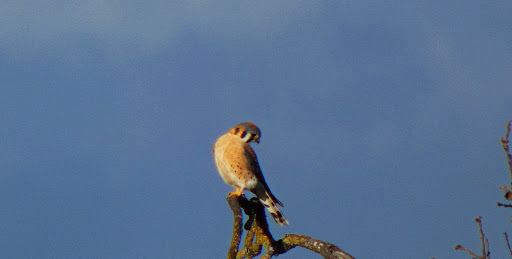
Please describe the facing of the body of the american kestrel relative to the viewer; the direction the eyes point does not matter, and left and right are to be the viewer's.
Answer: facing the viewer and to the left of the viewer
